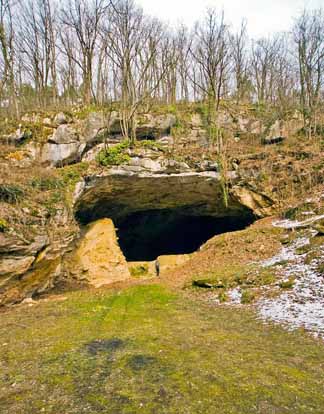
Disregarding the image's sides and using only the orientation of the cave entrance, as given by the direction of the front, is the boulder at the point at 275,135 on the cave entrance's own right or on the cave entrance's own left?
on the cave entrance's own left

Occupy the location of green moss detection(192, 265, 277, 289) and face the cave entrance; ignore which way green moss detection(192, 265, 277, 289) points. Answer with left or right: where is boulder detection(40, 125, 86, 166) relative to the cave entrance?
left

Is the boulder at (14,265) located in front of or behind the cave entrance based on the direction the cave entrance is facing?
in front

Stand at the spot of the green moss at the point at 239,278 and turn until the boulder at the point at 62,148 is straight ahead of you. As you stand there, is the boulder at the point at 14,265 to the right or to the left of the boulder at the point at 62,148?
left

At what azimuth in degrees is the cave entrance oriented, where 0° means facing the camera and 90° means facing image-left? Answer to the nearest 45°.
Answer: approximately 0°

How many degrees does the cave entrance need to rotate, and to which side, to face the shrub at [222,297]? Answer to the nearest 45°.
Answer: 0° — it already faces it

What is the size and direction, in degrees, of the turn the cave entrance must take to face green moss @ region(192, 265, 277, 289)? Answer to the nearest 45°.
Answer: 0° — it already faces it

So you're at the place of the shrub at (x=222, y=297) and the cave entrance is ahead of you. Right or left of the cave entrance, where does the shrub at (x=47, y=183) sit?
left
